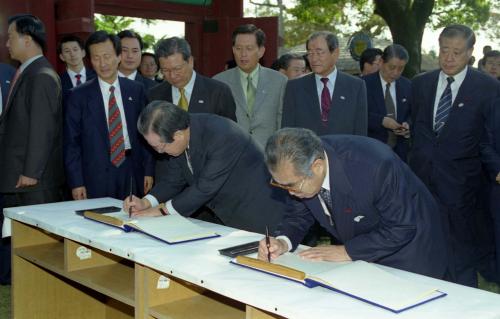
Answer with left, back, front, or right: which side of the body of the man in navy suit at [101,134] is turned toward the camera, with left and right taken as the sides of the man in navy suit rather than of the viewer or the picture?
front

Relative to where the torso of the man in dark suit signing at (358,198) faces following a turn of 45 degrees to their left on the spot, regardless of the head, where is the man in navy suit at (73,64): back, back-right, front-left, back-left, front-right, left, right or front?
back-right

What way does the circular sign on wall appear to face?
toward the camera

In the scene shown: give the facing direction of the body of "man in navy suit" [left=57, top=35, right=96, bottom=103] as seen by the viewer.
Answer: toward the camera

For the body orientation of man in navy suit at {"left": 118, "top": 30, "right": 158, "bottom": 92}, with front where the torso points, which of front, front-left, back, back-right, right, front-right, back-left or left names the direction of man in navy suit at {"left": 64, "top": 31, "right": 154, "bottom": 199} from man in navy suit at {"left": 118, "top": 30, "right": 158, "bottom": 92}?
front

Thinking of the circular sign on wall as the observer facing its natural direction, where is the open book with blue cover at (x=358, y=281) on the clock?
The open book with blue cover is roughly at 12 o'clock from the circular sign on wall.

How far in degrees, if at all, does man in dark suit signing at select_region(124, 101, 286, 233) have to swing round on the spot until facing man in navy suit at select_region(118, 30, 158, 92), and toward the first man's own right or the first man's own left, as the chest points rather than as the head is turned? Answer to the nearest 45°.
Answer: approximately 135° to the first man's own right

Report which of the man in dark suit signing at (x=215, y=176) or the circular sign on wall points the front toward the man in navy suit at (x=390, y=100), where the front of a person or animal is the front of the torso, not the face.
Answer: the circular sign on wall

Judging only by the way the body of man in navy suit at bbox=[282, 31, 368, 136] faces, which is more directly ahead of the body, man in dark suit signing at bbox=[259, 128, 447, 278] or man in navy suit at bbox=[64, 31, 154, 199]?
the man in dark suit signing

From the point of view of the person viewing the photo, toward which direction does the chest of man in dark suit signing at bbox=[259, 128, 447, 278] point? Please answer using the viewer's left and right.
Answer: facing the viewer and to the left of the viewer

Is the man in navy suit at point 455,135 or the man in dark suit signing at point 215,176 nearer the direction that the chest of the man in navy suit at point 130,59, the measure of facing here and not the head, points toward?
the man in dark suit signing

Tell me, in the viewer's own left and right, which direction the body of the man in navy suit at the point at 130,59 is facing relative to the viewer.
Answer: facing the viewer

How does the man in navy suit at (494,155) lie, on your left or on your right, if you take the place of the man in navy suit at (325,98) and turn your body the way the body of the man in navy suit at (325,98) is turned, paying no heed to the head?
on your left
